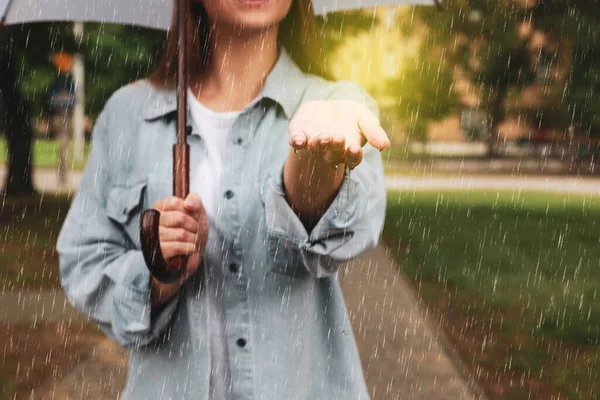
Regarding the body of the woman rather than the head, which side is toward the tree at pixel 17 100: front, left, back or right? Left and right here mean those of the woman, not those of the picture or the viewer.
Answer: back

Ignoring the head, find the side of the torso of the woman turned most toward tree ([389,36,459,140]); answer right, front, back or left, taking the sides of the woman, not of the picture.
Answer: back

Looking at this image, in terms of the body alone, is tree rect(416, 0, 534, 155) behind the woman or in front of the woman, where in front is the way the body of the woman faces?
behind

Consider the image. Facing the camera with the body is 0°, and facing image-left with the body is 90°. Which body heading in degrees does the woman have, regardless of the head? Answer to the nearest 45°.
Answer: approximately 0°

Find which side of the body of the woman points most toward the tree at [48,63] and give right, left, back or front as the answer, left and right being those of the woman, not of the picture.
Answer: back
